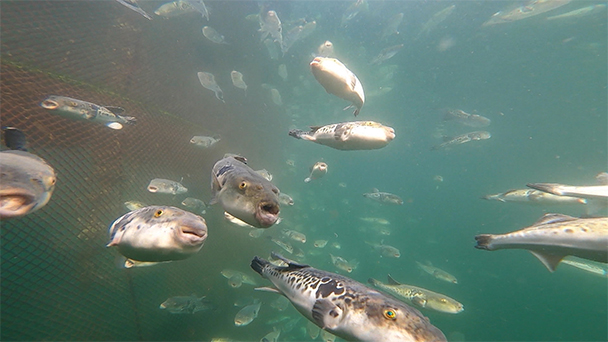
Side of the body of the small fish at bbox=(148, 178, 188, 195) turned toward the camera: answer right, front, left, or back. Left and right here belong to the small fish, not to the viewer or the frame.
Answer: left

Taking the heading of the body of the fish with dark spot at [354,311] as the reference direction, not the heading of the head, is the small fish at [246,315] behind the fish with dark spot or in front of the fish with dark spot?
behind

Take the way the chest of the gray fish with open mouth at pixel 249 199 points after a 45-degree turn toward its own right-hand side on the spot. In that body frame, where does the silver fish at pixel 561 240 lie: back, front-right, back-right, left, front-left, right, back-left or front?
left

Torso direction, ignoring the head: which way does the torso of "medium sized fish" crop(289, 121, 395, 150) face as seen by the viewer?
to the viewer's right

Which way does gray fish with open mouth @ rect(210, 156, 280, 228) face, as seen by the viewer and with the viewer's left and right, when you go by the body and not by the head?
facing the viewer and to the right of the viewer

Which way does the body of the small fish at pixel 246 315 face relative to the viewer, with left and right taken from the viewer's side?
facing the viewer and to the left of the viewer

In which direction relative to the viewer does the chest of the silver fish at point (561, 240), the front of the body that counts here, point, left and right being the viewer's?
facing to the right of the viewer
